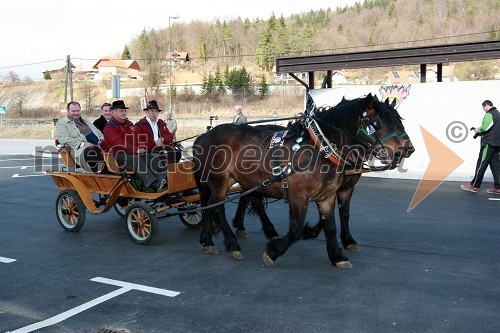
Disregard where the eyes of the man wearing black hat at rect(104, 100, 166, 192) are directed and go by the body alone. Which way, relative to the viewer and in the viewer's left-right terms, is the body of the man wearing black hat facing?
facing the viewer and to the right of the viewer

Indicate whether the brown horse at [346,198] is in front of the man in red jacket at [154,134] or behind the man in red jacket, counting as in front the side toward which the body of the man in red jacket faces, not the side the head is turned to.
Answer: in front

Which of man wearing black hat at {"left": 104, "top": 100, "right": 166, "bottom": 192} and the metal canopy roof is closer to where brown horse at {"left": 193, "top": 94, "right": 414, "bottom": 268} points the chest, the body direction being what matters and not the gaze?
the metal canopy roof

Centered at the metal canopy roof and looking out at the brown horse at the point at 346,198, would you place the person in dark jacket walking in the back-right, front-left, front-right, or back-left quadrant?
front-left

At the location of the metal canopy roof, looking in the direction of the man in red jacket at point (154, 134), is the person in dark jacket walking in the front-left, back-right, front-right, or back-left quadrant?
front-left

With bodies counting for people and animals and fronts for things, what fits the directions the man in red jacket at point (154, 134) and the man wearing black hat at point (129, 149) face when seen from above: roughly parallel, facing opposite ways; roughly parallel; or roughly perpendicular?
roughly parallel

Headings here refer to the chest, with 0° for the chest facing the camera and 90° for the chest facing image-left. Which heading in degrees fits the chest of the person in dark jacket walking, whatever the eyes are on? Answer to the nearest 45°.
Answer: approximately 90°

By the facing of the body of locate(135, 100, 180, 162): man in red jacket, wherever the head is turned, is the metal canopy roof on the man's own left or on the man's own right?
on the man's own left

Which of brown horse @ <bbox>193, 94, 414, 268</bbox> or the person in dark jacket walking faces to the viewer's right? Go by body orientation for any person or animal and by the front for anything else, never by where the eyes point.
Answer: the brown horse

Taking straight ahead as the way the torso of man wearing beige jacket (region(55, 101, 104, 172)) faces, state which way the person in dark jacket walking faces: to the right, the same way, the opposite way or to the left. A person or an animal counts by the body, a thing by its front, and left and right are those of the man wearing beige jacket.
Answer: the opposite way

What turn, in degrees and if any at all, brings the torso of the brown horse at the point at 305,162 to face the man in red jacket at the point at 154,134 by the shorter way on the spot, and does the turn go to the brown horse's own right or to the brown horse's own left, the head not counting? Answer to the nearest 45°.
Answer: approximately 135° to the brown horse's own left

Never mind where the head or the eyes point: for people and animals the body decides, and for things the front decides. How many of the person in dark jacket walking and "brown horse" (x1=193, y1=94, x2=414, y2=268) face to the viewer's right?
1

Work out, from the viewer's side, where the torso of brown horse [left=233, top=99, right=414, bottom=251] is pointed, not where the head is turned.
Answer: to the viewer's right

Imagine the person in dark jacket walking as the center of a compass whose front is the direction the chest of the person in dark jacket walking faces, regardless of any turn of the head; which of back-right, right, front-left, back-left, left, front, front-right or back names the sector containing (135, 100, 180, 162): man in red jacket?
front-left

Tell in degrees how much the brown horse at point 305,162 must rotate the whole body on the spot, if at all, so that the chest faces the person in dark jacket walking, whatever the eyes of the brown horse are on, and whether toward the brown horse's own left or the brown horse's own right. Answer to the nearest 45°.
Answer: approximately 45° to the brown horse's own left
